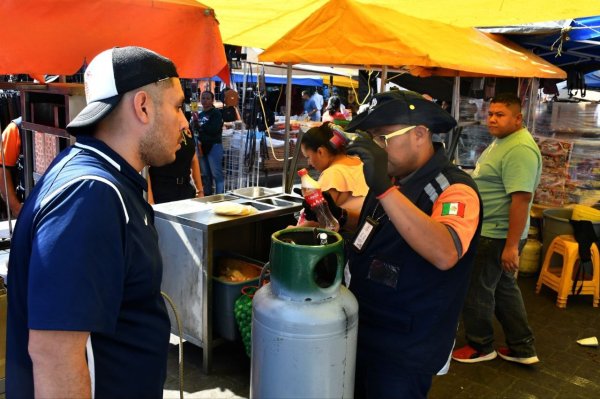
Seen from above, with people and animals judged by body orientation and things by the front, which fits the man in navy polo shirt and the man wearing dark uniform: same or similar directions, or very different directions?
very different directions

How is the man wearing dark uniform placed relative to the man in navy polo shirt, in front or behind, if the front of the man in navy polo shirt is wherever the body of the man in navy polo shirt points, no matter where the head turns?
in front

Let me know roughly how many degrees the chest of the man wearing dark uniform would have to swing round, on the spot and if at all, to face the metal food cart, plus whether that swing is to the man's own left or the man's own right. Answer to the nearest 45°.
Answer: approximately 90° to the man's own right

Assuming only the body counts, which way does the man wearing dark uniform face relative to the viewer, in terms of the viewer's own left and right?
facing the viewer and to the left of the viewer

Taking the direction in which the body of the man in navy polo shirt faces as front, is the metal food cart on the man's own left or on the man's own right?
on the man's own left

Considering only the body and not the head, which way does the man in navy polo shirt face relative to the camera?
to the viewer's right

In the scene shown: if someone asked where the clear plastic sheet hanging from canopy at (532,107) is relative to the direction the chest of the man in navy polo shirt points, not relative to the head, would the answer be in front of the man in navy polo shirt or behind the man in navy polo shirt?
in front

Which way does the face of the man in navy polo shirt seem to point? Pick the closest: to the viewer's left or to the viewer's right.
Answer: to the viewer's right

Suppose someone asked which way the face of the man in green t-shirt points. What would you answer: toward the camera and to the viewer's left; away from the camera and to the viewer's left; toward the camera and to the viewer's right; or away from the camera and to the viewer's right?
toward the camera and to the viewer's left

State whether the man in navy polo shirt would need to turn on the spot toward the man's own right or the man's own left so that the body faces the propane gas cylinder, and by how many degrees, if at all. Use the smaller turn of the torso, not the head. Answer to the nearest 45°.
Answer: approximately 45° to the man's own left

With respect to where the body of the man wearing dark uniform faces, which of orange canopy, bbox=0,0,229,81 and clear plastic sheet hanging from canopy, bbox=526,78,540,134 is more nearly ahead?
the orange canopy

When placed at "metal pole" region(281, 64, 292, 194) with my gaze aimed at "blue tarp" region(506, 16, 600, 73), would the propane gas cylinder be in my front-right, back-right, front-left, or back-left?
back-right

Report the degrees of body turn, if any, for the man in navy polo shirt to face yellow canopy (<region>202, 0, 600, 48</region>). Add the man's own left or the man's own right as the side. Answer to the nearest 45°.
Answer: approximately 45° to the man's own left

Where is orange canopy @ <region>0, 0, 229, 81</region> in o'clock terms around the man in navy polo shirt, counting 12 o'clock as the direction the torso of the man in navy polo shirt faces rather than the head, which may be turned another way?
The orange canopy is roughly at 9 o'clock from the man in navy polo shirt.

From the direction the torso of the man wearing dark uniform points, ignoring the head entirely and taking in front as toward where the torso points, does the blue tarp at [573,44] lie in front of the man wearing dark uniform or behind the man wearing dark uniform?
behind

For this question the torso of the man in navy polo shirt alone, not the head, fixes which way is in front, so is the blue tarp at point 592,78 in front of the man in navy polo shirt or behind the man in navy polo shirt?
in front
